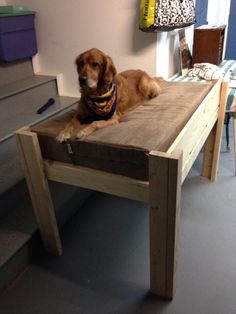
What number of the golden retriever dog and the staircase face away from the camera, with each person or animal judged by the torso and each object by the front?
0

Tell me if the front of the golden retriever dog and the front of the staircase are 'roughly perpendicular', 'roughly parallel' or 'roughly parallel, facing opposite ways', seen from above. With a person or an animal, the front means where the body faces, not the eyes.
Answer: roughly perpendicular

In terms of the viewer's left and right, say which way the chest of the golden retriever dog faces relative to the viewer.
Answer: facing the viewer and to the left of the viewer

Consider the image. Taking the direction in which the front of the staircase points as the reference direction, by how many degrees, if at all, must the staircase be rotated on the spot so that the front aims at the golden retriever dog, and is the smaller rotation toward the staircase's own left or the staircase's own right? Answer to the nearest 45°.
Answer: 0° — it already faces it

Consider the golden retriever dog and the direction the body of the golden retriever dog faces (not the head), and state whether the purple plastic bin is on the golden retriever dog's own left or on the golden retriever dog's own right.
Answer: on the golden retriever dog's own right

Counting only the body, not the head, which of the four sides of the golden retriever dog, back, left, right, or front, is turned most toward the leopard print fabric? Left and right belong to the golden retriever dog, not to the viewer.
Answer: back

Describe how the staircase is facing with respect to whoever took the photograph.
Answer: facing the viewer and to the right of the viewer
